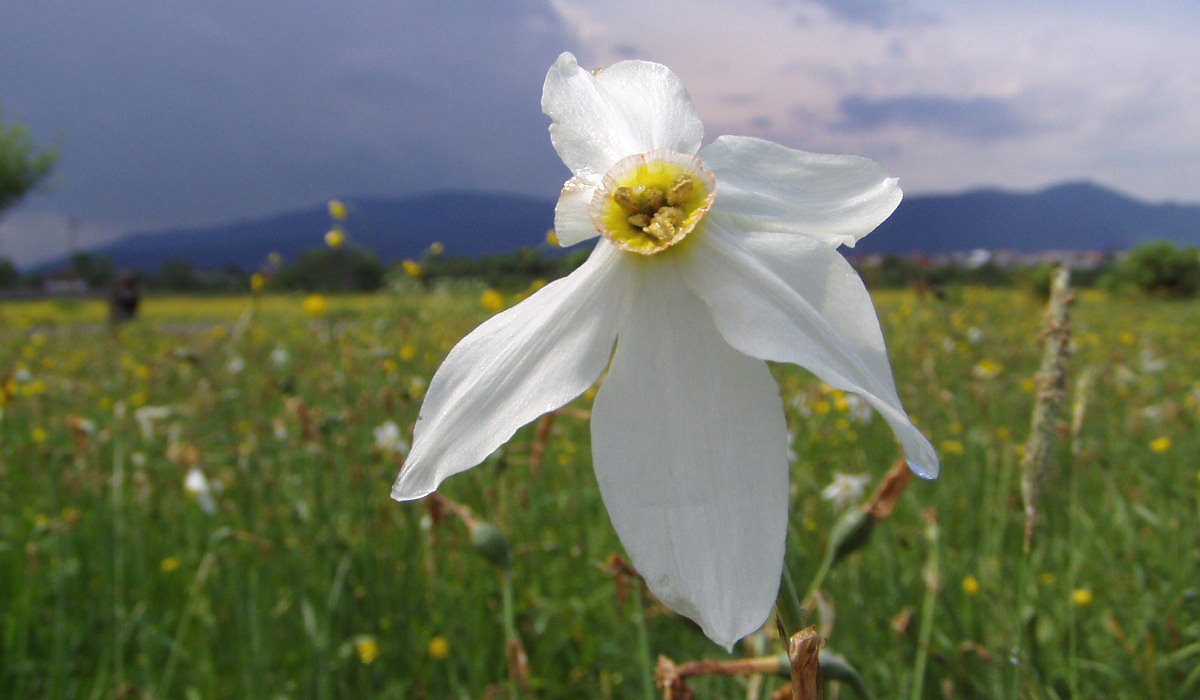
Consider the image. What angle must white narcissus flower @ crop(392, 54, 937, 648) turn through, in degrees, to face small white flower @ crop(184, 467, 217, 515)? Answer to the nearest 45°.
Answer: approximately 135° to its right

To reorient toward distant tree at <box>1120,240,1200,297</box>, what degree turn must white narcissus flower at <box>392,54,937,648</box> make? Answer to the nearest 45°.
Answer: approximately 135° to its left

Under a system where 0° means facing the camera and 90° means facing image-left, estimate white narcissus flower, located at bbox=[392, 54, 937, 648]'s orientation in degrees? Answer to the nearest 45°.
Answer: approximately 0°

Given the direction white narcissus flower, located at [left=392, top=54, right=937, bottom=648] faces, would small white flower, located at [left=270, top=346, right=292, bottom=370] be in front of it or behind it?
behind
